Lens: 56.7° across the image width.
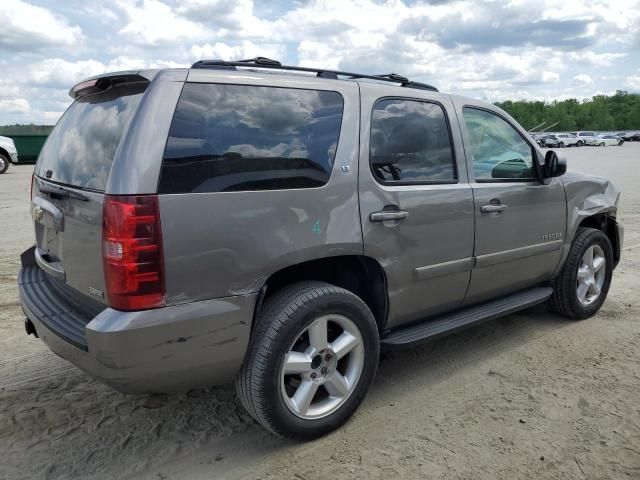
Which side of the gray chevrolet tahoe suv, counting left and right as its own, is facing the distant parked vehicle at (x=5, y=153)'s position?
left

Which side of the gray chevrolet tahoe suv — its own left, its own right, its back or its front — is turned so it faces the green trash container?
left

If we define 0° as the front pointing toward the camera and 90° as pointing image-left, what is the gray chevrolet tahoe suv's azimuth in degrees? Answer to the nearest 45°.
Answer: approximately 225°
